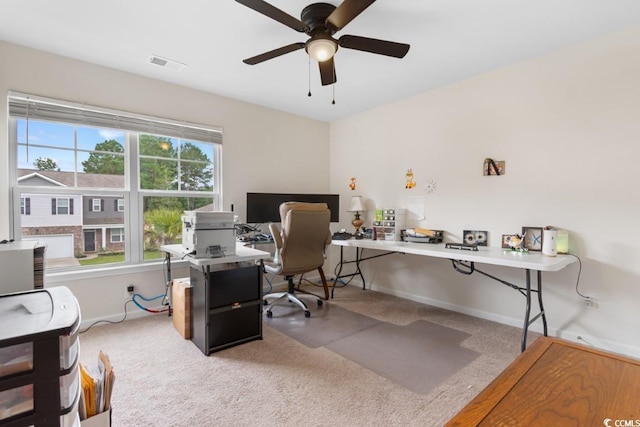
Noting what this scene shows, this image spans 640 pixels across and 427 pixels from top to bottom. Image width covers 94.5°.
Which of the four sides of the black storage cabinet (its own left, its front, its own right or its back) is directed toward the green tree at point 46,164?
back

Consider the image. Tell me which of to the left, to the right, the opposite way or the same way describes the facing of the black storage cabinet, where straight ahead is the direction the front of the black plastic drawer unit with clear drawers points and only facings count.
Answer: to the right

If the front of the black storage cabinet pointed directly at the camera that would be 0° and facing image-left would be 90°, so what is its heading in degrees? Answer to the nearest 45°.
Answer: approximately 315°

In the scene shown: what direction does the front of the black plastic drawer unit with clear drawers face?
to the viewer's right

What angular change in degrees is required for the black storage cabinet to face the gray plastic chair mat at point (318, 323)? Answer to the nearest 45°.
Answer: approximately 45° to its left

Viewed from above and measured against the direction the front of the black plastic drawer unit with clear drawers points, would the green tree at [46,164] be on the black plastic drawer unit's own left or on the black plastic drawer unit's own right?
on the black plastic drawer unit's own left

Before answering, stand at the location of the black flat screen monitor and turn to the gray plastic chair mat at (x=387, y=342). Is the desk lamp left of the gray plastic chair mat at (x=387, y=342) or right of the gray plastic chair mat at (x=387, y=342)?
left

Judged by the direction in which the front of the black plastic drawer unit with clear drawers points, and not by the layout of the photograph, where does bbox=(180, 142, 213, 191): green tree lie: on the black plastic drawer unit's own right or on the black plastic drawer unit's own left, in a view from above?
on the black plastic drawer unit's own left

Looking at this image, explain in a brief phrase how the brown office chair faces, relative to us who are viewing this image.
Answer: facing away from the viewer and to the left of the viewer
